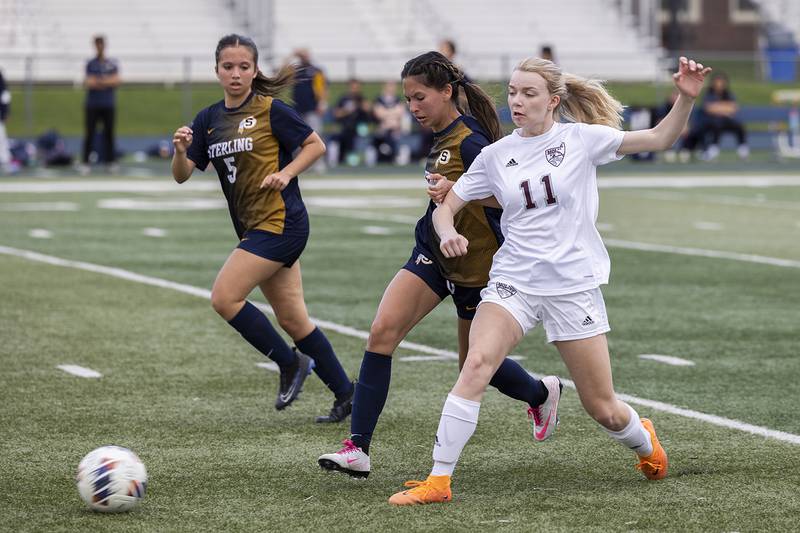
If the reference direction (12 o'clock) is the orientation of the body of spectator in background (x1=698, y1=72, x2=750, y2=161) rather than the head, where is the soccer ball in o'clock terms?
The soccer ball is roughly at 12 o'clock from the spectator in background.

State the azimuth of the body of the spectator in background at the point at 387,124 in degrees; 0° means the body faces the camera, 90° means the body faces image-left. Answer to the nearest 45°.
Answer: approximately 0°

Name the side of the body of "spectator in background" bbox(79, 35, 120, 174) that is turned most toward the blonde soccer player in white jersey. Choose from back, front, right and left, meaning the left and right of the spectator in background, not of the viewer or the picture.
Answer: front

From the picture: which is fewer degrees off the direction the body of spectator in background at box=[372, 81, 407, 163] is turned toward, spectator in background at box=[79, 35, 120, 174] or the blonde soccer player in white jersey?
the blonde soccer player in white jersey

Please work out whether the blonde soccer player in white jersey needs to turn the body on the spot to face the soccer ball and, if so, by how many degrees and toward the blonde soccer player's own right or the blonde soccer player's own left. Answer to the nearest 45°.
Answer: approximately 45° to the blonde soccer player's own right

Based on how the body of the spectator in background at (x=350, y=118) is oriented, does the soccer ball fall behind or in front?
in front

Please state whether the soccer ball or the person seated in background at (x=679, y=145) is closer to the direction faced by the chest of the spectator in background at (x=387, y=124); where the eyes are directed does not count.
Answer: the soccer ball

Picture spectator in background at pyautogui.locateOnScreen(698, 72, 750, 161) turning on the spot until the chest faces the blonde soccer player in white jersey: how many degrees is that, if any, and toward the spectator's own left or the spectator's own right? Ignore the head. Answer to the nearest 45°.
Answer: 0° — they already face them

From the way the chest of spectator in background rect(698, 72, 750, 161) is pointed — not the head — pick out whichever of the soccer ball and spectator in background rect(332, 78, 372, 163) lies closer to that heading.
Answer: the soccer ball

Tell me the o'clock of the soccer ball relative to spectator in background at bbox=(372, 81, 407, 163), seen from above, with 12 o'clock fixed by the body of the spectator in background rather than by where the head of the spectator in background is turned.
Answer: The soccer ball is roughly at 12 o'clock from the spectator in background.

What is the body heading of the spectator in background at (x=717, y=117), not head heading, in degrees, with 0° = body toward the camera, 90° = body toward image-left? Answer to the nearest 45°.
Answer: approximately 0°
